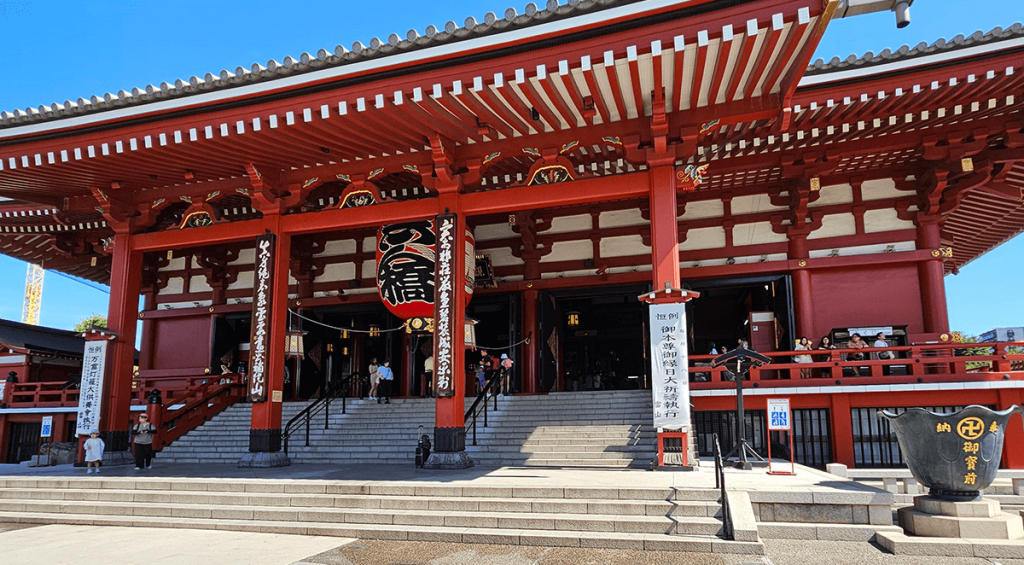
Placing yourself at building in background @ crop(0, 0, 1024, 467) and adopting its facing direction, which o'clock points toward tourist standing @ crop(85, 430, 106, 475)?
The tourist standing is roughly at 3 o'clock from the building in background.

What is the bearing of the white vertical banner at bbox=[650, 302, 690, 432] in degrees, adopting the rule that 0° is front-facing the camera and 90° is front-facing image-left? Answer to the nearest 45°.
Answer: approximately 0°

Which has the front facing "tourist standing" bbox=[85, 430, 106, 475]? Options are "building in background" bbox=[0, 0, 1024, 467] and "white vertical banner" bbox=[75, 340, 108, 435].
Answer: the white vertical banner

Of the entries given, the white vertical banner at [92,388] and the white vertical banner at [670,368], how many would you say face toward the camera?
2

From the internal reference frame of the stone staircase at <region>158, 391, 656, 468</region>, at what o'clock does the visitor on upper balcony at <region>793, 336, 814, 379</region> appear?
The visitor on upper balcony is roughly at 9 o'clock from the stone staircase.

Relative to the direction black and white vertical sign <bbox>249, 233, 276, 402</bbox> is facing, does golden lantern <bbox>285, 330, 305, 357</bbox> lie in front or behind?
behind

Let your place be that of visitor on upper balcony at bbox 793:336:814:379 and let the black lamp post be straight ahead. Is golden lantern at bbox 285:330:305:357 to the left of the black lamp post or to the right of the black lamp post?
right

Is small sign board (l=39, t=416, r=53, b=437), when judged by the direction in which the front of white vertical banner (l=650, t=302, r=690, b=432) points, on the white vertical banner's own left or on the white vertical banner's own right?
on the white vertical banner's own right

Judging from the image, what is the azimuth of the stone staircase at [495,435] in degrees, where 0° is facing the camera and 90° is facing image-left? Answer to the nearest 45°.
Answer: approximately 0°

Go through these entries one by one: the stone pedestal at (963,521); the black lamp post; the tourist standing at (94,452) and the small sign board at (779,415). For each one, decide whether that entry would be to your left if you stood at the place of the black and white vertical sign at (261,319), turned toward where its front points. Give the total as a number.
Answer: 3
